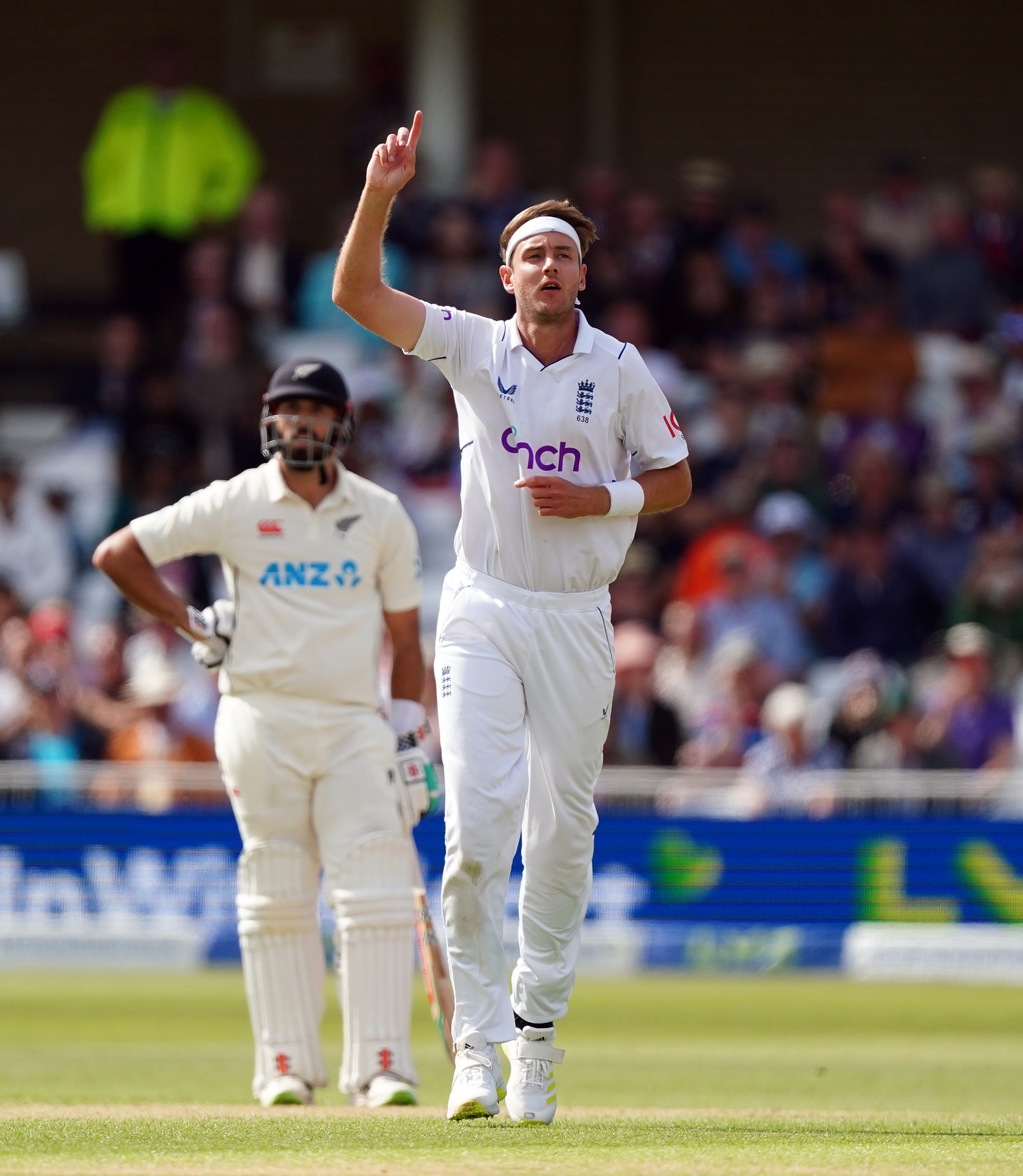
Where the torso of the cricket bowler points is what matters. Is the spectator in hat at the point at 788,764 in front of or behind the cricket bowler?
behind

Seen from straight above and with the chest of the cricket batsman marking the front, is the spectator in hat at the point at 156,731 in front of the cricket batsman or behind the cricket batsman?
behind

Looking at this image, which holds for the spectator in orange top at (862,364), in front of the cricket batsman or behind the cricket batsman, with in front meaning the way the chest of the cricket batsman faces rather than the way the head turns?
behind

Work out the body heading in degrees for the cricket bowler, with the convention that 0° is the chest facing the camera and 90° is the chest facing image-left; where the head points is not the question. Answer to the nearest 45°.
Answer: approximately 0°

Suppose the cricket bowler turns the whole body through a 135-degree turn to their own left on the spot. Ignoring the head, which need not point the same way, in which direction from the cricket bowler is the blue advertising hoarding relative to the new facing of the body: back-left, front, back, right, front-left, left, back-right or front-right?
front-left

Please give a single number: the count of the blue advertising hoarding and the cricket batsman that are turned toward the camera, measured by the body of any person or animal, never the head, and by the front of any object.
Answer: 2

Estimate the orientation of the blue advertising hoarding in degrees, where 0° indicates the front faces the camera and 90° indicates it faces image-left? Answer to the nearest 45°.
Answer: approximately 0°

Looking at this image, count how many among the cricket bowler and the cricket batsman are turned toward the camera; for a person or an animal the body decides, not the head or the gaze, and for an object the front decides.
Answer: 2

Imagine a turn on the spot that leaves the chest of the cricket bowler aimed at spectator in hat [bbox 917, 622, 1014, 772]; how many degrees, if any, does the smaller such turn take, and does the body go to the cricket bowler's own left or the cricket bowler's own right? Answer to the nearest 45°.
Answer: approximately 180°

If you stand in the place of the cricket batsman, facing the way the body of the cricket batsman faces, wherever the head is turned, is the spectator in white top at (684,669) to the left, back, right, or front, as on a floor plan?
back
